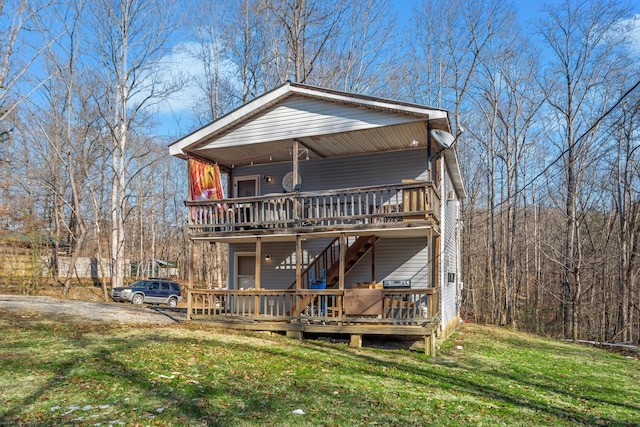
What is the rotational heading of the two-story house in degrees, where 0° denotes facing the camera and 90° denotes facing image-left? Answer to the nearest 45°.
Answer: approximately 45°

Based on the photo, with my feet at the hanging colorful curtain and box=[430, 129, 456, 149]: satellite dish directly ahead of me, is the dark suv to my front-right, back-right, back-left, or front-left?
back-left

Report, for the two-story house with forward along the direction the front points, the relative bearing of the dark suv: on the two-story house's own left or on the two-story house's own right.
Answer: on the two-story house's own right
